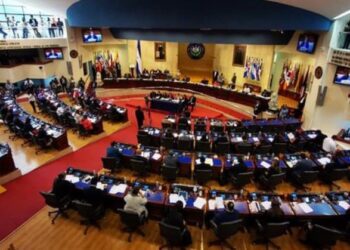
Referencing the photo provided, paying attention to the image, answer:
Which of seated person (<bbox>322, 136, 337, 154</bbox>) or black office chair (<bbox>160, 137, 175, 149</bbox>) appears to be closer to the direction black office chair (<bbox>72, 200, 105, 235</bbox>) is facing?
the black office chair

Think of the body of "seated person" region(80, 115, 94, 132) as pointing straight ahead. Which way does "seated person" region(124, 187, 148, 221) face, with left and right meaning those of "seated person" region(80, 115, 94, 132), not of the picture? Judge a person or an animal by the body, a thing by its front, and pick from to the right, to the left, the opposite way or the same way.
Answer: the same way

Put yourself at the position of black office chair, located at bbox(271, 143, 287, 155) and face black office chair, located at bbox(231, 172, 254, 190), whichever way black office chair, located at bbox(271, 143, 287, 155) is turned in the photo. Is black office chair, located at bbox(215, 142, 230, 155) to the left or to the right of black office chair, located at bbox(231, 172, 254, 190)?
right

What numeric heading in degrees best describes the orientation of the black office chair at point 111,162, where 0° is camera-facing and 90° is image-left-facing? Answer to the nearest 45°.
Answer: approximately 225°

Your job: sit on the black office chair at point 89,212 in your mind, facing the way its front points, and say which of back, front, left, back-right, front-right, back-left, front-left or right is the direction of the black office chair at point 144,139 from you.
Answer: front

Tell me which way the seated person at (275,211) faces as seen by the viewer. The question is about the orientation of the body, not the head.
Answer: away from the camera

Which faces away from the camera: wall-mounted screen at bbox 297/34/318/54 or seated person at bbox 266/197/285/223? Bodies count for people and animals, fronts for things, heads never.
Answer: the seated person

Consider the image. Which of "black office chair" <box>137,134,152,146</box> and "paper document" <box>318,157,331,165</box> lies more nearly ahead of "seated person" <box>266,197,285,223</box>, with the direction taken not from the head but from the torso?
the paper document

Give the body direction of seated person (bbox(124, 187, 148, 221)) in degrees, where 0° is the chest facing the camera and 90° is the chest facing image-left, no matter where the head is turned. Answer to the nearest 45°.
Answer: approximately 225°

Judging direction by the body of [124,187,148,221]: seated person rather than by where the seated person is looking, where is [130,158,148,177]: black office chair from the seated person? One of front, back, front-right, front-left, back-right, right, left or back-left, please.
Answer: front-left

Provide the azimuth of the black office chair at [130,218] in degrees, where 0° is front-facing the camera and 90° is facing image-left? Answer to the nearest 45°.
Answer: approximately 225°

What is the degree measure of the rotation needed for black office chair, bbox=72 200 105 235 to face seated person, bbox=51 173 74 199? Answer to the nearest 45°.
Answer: approximately 90° to its left

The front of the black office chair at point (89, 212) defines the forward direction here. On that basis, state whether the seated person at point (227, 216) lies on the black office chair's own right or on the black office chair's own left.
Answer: on the black office chair's own right

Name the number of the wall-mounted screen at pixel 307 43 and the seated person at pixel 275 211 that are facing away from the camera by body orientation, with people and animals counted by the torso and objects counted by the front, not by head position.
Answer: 1

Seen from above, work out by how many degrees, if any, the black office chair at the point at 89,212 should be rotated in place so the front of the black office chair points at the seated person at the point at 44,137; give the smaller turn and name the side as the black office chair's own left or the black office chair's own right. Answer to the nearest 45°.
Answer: approximately 45° to the black office chair's own left
